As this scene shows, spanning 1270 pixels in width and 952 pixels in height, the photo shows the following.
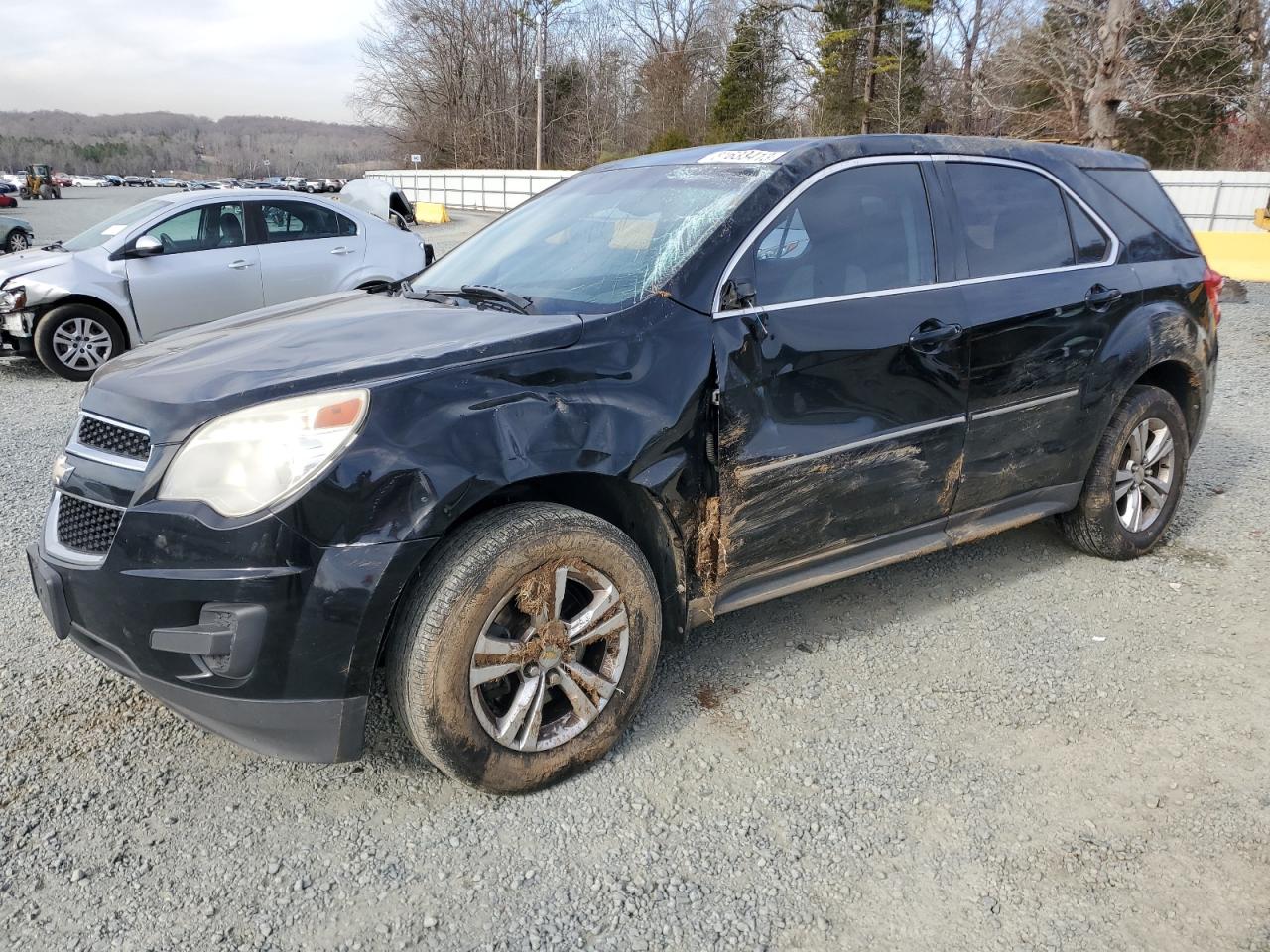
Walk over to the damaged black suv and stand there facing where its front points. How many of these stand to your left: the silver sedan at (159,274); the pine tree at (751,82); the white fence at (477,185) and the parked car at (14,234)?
0

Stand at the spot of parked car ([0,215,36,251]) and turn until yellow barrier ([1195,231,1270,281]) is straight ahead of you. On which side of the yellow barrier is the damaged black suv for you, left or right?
right

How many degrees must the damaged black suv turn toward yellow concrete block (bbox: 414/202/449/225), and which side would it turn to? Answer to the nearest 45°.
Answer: approximately 135° to its right

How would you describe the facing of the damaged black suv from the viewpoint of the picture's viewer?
facing the viewer and to the left of the viewer

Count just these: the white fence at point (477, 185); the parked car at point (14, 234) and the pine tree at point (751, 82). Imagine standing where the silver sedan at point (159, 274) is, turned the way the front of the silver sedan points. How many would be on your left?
0

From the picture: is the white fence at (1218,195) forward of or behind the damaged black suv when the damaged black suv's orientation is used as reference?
behind

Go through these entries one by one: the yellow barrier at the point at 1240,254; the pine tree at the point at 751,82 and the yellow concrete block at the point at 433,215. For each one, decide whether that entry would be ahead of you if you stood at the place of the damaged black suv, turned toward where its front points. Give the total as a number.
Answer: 0

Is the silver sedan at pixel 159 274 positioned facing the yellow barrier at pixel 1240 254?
no

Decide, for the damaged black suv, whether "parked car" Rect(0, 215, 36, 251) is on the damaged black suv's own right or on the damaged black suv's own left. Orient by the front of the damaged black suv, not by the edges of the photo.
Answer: on the damaged black suv's own right

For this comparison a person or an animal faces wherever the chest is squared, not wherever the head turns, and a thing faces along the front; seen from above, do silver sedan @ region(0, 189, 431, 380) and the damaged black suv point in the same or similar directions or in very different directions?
same or similar directions

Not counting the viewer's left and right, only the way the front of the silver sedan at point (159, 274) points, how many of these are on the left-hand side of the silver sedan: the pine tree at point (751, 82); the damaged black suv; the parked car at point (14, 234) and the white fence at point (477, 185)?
1

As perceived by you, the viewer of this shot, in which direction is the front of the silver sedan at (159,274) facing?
facing to the left of the viewer

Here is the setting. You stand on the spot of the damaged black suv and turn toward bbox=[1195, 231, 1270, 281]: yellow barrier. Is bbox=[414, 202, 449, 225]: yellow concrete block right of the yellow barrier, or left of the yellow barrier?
left

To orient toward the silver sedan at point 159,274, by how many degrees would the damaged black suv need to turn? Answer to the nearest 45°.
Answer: approximately 90° to its right

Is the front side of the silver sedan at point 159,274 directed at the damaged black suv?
no

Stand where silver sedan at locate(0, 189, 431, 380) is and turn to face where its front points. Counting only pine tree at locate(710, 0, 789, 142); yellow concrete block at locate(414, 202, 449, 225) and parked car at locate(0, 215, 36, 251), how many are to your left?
0
